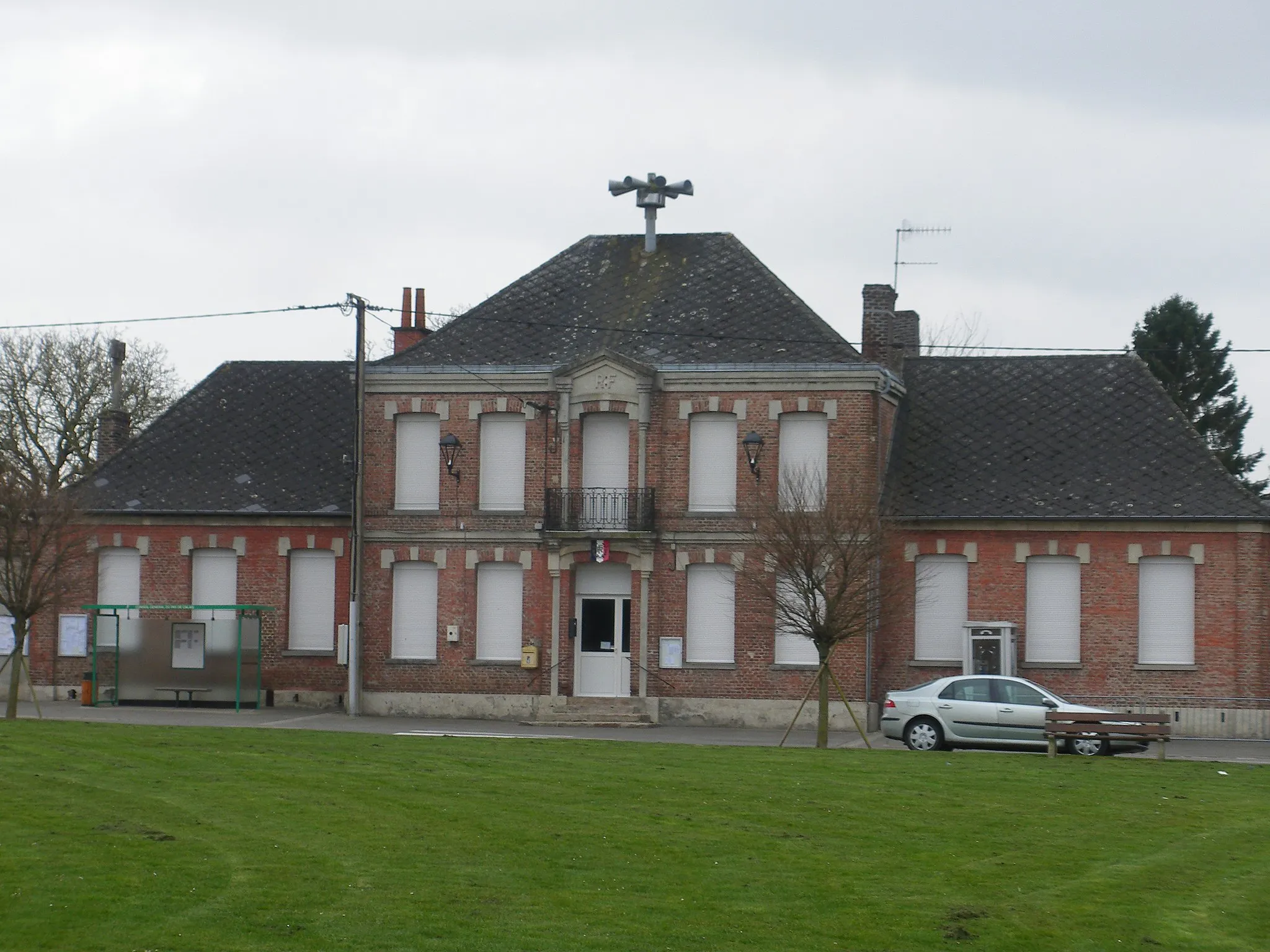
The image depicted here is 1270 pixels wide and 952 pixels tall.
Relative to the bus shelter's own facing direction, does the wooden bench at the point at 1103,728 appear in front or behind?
in front

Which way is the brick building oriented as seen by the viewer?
toward the camera

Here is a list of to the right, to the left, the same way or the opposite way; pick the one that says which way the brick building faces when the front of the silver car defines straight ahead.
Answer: to the right

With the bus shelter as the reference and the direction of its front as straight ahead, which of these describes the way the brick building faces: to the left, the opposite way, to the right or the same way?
the same way

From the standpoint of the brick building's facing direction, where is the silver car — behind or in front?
in front

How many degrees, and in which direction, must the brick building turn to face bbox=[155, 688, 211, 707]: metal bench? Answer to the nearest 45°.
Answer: approximately 90° to its right

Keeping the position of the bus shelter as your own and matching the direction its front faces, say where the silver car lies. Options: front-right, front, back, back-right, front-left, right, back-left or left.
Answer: front-left

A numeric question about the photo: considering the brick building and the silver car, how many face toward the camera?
1

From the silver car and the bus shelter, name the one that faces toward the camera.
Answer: the bus shelter

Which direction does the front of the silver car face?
to the viewer's right

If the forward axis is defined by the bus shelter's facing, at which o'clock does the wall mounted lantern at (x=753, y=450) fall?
The wall mounted lantern is roughly at 10 o'clock from the bus shelter.

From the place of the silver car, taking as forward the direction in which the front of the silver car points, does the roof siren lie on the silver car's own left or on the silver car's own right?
on the silver car's own left

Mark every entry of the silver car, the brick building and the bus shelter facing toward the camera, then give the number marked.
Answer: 2

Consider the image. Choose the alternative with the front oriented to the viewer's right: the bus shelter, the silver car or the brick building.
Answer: the silver car

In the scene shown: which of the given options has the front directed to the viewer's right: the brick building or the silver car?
the silver car

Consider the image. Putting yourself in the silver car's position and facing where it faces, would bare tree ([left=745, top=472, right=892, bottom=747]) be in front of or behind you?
behind

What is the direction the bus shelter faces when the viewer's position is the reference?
facing the viewer
